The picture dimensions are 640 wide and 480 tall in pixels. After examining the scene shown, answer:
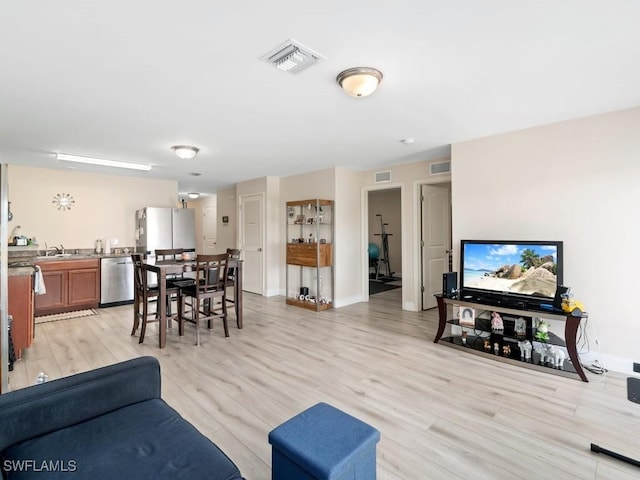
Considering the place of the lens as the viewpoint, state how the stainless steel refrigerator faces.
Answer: facing the viewer

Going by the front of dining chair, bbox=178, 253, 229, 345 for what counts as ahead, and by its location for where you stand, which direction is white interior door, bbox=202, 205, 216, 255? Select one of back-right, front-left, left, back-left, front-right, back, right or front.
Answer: front-right

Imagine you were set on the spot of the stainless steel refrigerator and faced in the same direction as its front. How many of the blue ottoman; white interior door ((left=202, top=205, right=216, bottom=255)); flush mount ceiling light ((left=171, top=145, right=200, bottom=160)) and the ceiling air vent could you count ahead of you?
3

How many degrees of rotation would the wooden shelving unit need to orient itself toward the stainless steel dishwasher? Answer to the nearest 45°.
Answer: approximately 45° to its right

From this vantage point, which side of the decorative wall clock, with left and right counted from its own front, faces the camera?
front

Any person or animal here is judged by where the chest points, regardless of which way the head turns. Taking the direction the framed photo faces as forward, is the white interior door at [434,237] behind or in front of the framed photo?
behind

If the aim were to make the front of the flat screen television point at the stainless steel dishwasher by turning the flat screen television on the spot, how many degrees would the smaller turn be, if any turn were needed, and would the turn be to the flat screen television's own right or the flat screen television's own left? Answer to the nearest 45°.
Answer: approximately 45° to the flat screen television's own right

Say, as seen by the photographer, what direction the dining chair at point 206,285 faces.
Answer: facing away from the viewer and to the left of the viewer

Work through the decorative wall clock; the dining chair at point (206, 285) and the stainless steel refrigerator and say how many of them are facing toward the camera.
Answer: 2

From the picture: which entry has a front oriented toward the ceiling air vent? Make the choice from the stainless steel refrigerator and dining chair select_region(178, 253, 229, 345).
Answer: the stainless steel refrigerator

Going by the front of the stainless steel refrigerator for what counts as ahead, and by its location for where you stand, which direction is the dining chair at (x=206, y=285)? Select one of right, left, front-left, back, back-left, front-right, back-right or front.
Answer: front

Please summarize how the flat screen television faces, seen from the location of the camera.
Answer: facing the viewer and to the left of the viewer
